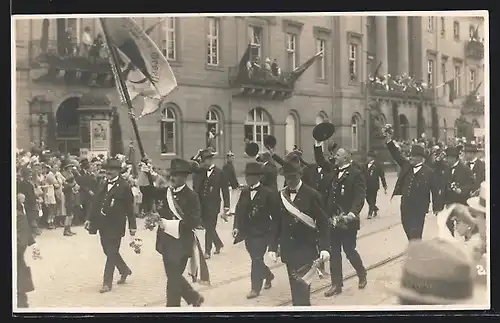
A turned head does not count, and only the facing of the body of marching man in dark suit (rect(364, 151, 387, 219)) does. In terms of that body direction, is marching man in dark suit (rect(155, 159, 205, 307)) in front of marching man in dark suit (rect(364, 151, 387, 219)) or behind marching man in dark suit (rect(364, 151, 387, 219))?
in front

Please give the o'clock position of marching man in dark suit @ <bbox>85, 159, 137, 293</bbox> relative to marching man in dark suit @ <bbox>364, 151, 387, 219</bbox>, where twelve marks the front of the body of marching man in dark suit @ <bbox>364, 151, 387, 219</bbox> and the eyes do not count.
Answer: marching man in dark suit @ <bbox>85, 159, 137, 293</bbox> is roughly at 1 o'clock from marching man in dark suit @ <bbox>364, 151, 387, 219</bbox>.

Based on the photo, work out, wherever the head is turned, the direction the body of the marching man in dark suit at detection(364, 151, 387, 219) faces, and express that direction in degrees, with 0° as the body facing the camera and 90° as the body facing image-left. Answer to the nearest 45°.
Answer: approximately 45°
